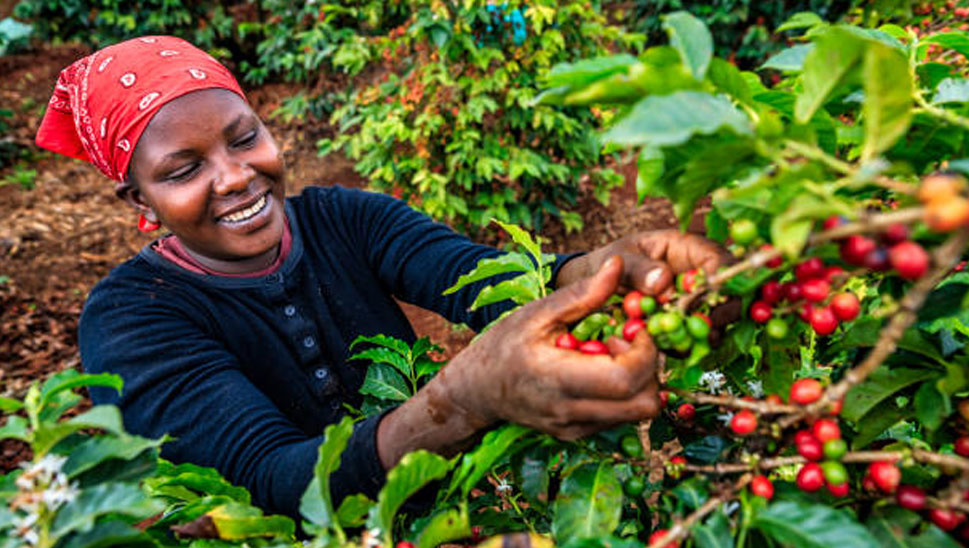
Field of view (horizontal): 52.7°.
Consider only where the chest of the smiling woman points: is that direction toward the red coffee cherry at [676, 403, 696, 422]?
yes

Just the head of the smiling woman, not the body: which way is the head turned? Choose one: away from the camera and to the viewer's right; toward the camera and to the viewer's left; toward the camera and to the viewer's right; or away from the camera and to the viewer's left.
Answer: toward the camera and to the viewer's right

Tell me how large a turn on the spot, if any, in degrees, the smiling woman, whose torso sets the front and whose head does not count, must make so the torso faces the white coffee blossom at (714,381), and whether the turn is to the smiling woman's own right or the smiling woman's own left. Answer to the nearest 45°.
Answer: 0° — they already face it

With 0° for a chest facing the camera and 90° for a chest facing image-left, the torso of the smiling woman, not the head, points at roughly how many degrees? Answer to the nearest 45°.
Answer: approximately 315°

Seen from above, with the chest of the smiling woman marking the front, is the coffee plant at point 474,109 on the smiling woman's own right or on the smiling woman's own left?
on the smiling woman's own left

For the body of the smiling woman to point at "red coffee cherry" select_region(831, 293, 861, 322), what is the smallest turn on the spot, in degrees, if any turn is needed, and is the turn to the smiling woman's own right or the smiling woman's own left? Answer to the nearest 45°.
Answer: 0° — they already face it

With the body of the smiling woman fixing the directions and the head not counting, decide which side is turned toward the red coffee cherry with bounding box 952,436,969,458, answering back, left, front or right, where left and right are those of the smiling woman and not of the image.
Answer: front

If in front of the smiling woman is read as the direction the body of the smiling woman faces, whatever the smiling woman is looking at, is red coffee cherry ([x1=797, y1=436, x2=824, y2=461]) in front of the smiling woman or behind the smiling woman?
in front
